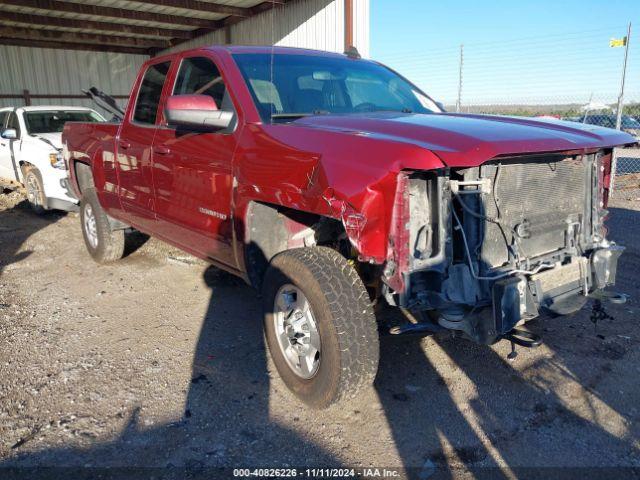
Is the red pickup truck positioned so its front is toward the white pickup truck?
no

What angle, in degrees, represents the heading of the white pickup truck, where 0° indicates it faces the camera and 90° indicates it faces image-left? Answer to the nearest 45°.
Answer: approximately 315°

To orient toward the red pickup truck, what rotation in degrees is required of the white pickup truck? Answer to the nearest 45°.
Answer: approximately 45° to its right

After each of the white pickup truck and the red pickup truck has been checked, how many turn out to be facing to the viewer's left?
0
